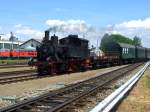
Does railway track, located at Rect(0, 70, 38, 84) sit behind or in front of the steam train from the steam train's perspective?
in front

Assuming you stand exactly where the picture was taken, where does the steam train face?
facing the viewer and to the left of the viewer
